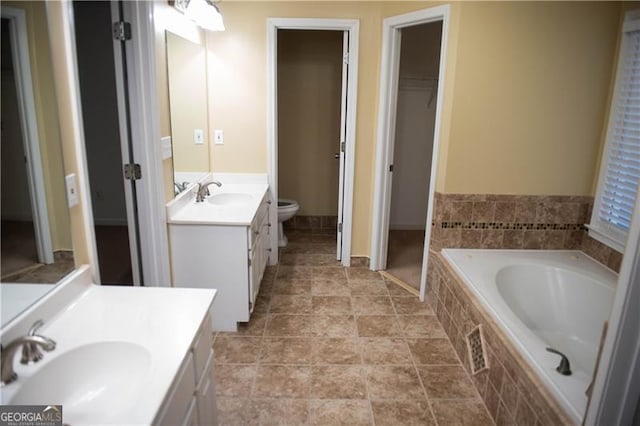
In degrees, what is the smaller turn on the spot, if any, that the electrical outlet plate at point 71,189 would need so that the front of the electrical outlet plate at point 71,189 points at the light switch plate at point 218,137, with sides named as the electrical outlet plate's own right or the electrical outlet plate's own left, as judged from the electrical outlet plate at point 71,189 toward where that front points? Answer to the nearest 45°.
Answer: approximately 90° to the electrical outlet plate's own left

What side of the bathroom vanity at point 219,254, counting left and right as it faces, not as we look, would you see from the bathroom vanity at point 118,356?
right

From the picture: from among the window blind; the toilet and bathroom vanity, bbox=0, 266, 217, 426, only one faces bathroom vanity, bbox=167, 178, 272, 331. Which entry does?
the window blind

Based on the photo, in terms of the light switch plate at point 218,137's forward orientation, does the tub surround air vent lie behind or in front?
in front

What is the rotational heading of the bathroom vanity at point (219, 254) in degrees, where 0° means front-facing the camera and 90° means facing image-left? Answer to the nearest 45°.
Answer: approximately 270°

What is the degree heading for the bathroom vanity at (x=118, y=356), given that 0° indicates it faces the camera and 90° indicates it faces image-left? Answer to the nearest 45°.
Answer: approximately 315°

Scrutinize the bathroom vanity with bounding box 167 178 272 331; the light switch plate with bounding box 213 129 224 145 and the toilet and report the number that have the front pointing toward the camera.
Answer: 1

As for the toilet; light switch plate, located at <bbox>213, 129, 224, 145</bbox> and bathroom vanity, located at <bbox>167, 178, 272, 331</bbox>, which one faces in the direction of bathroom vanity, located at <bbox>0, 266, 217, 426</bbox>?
the light switch plate

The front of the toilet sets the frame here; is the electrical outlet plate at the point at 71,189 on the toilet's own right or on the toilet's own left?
on the toilet's own right

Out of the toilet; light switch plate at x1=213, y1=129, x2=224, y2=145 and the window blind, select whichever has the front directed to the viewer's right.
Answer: the toilet

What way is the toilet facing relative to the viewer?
to the viewer's right

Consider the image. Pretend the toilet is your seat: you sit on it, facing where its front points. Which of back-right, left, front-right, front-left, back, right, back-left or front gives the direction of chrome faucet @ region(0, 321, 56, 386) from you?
right

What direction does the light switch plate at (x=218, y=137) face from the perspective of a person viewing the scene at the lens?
facing the viewer
